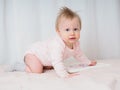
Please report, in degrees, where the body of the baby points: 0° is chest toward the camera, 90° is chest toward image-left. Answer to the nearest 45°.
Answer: approximately 315°
